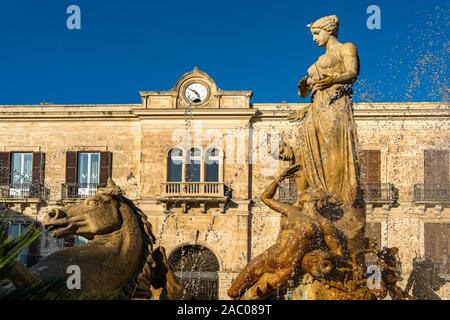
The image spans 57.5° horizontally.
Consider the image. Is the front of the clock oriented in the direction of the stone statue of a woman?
yes

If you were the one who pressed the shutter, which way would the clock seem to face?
facing the viewer

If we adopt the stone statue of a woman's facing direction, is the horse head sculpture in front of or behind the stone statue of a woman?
in front

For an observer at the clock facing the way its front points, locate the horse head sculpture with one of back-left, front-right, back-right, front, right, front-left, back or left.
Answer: front

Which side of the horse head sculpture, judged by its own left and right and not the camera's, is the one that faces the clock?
right

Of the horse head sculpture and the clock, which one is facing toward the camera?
the clock

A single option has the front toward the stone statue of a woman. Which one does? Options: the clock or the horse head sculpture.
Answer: the clock

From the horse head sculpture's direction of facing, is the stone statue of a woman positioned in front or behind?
behind

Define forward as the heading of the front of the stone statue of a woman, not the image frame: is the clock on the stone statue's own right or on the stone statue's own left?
on the stone statue's own right

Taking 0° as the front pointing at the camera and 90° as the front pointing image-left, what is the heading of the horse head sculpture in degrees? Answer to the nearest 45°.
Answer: approximately 90°

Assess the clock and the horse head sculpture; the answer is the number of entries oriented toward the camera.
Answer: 1

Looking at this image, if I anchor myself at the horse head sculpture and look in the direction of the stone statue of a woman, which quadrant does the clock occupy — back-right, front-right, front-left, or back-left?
front-left

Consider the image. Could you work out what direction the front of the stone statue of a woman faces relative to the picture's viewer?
facing the viewer and to the left of the viewer
